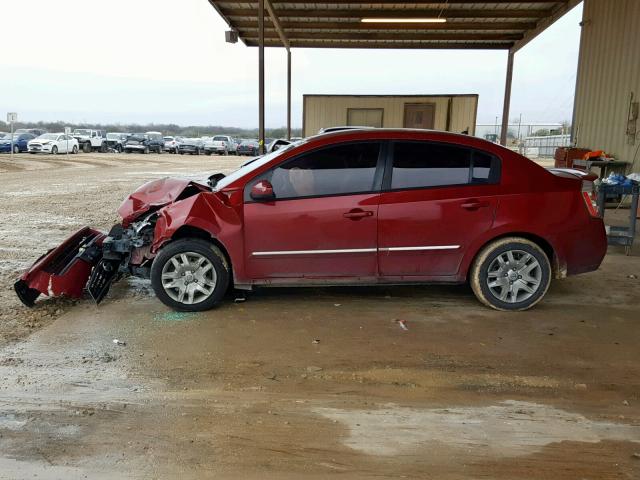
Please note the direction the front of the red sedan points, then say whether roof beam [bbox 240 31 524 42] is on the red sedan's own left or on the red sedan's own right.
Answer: on the red sedan's own right

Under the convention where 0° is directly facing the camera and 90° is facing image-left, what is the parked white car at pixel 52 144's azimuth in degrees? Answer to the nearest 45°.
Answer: approximately 45°

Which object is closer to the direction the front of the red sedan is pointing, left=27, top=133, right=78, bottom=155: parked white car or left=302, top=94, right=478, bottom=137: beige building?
the parked white car

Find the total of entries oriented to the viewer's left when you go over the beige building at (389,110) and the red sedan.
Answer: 1

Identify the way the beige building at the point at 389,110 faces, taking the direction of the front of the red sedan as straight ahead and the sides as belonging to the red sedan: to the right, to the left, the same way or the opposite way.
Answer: to the left

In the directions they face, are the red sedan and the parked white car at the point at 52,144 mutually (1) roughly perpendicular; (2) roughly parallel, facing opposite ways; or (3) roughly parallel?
roughly perpendicular

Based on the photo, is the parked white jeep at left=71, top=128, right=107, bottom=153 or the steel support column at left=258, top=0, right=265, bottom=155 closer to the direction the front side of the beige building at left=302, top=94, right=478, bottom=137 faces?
the steel support column

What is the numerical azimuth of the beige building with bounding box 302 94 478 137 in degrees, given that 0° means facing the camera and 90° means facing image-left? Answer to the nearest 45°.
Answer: approximately 0°

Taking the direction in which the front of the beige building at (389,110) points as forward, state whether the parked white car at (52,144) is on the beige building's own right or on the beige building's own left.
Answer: on the beige building's own right

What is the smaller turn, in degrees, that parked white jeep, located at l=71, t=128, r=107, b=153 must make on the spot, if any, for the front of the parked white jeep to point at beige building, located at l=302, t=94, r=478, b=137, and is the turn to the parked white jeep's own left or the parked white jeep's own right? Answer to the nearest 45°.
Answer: approximately 45° to the parked white jeep's own left

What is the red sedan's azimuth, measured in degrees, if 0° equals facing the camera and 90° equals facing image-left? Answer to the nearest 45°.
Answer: approximately 90°
